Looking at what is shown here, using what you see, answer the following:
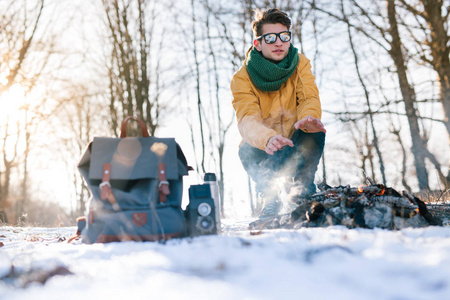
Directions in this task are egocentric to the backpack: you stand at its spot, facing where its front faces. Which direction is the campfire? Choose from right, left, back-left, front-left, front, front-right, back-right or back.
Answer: left

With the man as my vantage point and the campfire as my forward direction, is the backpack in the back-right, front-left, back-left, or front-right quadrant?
front-right

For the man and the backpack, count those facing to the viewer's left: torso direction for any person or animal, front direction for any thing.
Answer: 0

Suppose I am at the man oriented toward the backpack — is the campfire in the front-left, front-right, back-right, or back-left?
front-left

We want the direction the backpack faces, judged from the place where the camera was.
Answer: facing the viewer

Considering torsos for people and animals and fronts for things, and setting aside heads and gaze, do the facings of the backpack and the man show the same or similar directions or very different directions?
same or similar directions

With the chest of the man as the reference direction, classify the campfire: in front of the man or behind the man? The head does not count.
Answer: in front

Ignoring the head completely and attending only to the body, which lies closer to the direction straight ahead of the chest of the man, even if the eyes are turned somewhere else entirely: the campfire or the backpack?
the campfire

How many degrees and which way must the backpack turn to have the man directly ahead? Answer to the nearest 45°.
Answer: approximately 135° to its left

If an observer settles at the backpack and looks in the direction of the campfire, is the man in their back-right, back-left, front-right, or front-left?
front-left

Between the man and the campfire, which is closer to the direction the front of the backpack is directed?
the campfire
